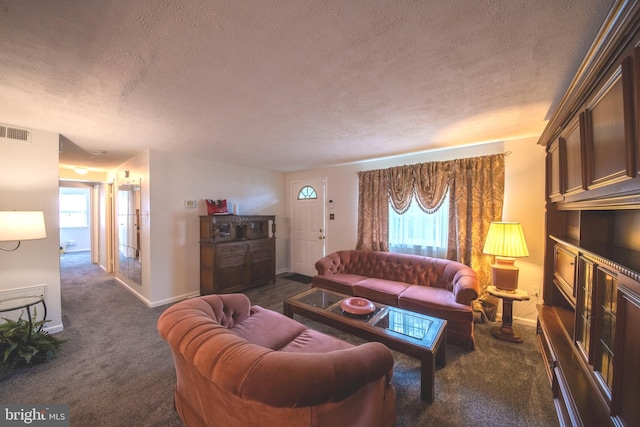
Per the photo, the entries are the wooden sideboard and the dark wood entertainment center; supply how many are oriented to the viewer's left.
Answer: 1

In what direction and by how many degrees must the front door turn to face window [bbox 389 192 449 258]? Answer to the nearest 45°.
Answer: approximately 90° to its left

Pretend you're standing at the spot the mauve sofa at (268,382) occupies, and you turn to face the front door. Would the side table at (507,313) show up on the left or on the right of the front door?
right

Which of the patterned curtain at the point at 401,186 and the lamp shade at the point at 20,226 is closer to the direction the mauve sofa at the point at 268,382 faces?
the patterned curtain

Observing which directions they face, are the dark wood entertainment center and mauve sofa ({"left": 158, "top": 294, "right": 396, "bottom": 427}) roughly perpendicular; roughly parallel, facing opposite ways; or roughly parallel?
roughly perpendicular

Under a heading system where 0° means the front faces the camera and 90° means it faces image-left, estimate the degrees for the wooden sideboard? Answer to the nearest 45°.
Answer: approximately 315°

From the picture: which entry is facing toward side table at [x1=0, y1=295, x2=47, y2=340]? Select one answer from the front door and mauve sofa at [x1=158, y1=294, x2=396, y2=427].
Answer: the front door

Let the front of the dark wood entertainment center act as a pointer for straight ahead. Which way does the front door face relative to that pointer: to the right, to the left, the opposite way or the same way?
to the left

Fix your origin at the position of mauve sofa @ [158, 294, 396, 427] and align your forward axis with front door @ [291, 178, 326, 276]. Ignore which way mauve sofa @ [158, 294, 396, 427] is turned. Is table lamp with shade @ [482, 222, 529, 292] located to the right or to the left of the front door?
right

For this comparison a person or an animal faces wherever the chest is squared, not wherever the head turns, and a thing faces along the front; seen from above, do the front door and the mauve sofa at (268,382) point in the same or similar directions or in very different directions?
very different directions

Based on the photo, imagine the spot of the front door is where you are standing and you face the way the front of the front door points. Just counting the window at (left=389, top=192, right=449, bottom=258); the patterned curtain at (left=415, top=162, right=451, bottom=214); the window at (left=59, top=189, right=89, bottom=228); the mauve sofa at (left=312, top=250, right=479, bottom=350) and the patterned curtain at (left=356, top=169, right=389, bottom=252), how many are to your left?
4

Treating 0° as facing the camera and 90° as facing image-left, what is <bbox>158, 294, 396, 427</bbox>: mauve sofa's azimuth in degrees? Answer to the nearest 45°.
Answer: approximately 225°

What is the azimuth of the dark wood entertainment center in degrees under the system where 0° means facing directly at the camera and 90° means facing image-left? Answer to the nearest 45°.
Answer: approximately 90°
